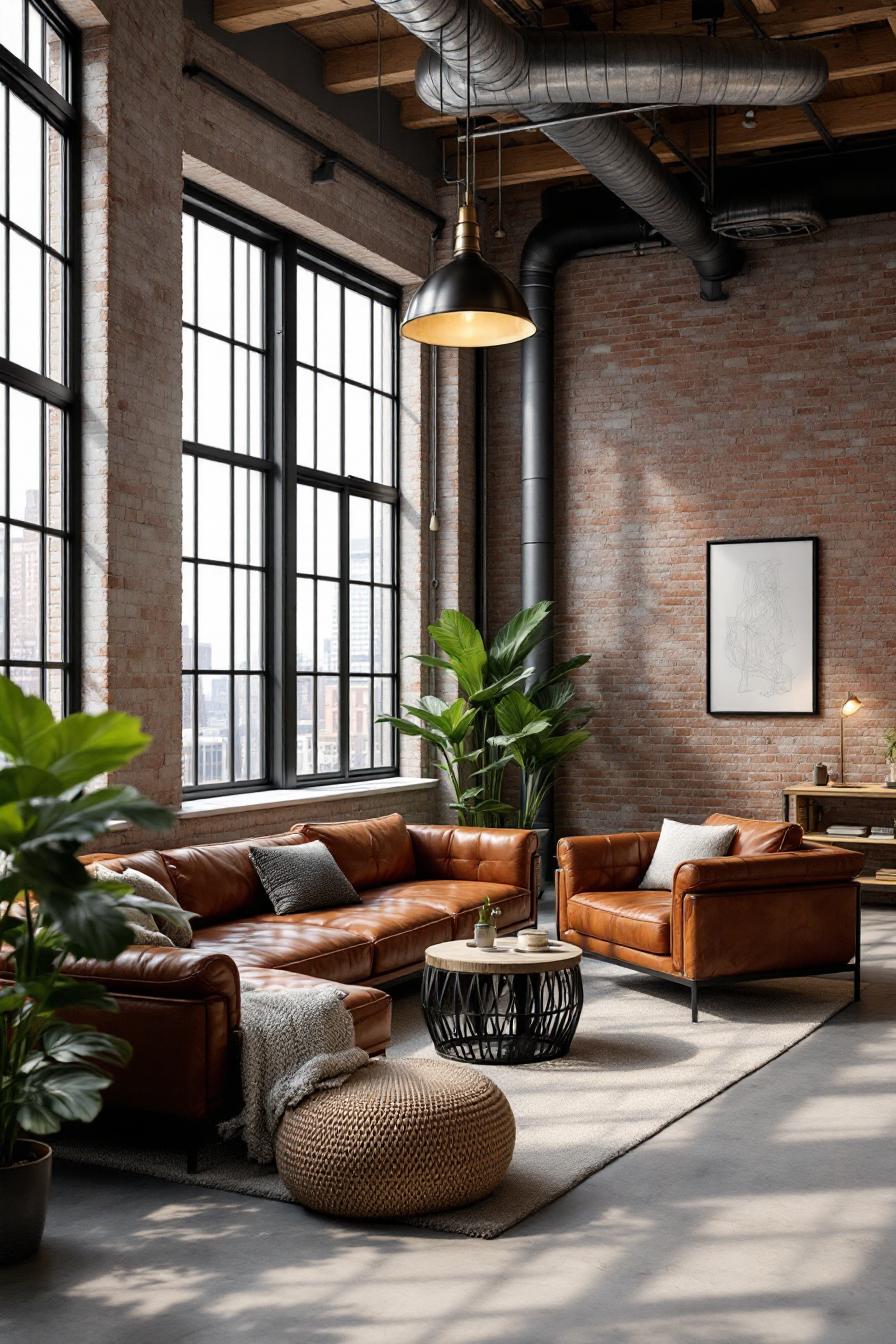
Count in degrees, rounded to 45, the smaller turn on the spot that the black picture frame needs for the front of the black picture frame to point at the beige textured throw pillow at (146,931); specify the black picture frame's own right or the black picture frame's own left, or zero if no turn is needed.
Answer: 0° — it already faces it

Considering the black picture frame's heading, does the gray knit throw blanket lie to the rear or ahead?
ahead

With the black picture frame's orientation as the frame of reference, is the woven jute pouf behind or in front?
in front

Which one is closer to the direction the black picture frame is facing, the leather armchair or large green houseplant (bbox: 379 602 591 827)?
the leather armchair

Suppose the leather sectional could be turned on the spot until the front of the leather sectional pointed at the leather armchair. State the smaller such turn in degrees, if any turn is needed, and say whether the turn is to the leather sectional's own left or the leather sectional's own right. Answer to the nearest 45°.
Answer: approximately 45° to the leather sectional's own left

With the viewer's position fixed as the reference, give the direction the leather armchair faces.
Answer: facing the viewer and to the left of the viewer

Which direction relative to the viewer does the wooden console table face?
toward the camera

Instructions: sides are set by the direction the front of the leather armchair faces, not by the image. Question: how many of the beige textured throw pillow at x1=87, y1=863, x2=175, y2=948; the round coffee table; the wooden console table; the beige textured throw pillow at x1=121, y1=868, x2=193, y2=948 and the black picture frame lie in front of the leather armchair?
3

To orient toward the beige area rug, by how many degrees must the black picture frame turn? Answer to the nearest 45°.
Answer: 0° — it already faces it

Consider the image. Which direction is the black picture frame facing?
toward the camera

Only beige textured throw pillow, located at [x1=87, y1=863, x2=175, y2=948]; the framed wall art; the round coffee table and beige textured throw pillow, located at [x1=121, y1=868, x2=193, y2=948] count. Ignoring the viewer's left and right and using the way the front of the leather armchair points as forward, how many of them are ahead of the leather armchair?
3

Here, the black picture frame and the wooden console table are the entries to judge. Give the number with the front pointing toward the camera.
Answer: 2

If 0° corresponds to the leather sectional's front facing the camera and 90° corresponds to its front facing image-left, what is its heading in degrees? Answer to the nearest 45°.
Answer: approximately 315°

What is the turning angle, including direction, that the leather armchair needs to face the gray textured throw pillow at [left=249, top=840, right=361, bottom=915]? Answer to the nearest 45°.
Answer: approximately 45° to its right

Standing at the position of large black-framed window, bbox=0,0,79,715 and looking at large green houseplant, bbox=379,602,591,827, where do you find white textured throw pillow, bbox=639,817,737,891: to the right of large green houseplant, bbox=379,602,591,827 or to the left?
right
